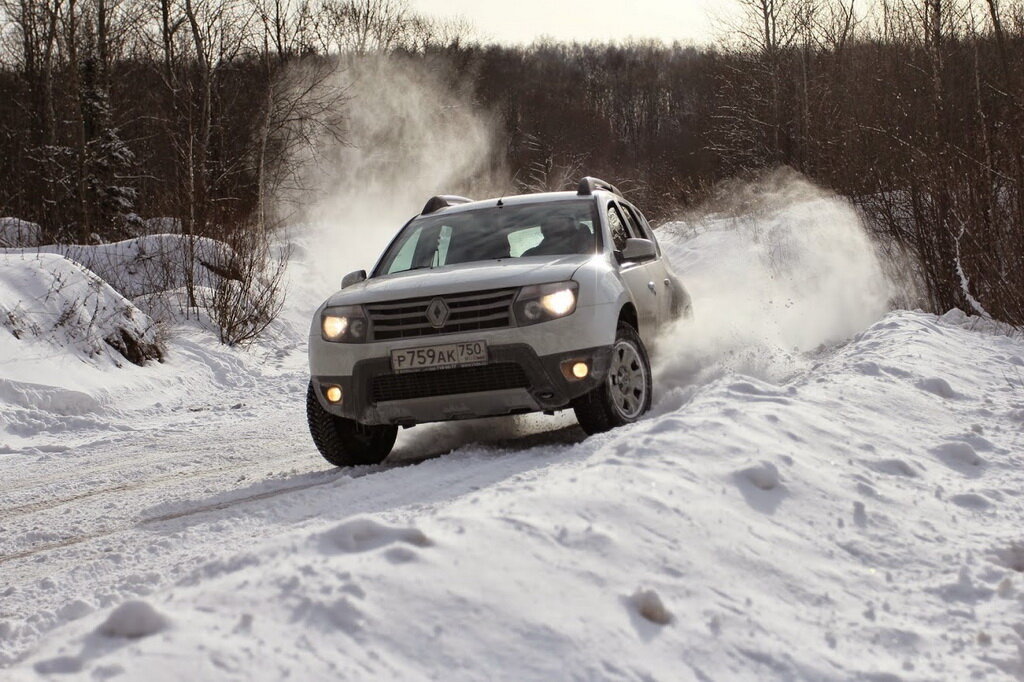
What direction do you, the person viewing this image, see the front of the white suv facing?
facing the viewer and to the left of the viewer

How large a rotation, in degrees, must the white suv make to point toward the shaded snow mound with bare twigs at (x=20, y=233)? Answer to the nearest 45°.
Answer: approximately 90° to its right

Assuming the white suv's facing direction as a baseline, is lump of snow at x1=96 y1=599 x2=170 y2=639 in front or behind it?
in front

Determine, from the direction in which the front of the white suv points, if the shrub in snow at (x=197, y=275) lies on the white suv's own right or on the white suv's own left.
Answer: on the white suv's own right
